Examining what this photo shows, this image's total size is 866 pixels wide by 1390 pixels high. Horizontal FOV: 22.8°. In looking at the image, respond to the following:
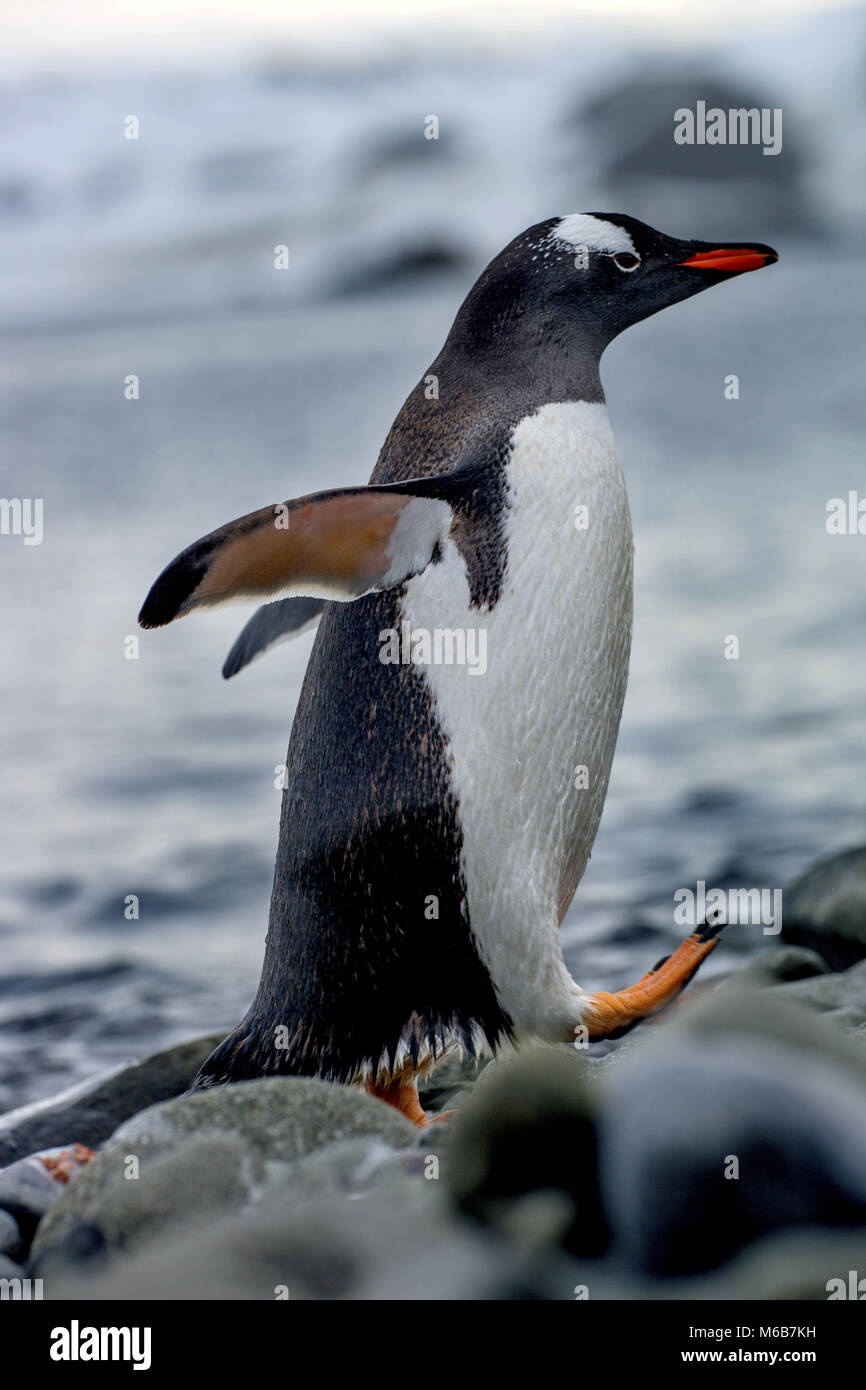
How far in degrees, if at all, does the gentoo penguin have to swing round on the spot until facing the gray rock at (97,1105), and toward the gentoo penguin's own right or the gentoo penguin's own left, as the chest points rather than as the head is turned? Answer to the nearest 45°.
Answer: approximately 135° to the gentoo penguin's own left

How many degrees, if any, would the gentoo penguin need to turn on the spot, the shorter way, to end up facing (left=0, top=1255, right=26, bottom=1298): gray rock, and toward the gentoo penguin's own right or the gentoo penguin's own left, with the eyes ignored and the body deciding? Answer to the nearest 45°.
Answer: approximately 135° to the gentoo penguin's own right

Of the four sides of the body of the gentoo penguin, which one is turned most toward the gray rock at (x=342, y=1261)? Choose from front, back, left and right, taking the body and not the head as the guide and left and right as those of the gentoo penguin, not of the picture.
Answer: right

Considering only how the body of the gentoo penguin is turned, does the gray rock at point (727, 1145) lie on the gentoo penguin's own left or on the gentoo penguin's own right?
on the gentoo penguin's own right

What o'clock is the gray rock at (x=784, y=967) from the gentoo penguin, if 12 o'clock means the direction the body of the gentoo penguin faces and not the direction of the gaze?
The gray rock is roughly at 10 o'clock from the gentoo penguin.

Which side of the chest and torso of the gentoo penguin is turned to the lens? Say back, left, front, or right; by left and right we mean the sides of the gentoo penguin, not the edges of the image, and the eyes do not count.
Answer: right
